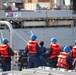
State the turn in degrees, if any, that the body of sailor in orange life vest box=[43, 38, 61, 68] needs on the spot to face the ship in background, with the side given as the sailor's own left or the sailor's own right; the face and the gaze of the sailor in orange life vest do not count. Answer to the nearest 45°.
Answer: approximately 45° to the sailor's own right

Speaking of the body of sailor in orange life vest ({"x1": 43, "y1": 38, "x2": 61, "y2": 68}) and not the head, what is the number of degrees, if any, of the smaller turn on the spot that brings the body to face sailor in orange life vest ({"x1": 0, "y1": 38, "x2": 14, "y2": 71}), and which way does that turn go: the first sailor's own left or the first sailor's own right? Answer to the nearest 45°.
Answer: approximately 45° to the first sailor's own left

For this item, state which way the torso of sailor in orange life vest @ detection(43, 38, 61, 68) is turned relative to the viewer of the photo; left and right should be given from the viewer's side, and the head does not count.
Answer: facing away from the viewer and to the left of the viewer

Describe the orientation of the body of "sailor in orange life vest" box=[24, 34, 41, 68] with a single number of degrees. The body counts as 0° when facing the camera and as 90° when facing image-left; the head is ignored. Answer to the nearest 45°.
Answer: approximately 180°

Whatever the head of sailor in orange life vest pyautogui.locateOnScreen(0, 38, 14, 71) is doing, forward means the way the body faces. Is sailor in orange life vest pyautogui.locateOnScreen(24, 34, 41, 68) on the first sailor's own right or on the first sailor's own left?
on the first sailor's own right

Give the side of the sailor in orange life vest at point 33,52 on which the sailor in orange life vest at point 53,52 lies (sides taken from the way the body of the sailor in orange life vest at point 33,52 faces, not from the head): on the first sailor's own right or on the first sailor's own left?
on the first sailor's own right

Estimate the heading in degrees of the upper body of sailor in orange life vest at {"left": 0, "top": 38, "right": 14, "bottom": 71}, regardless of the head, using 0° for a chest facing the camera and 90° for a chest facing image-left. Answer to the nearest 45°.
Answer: approximately 225°

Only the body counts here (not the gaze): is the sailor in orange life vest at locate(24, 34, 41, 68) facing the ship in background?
yes

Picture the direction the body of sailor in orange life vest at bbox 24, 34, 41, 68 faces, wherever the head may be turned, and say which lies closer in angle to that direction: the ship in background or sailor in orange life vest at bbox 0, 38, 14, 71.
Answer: the ship in background
